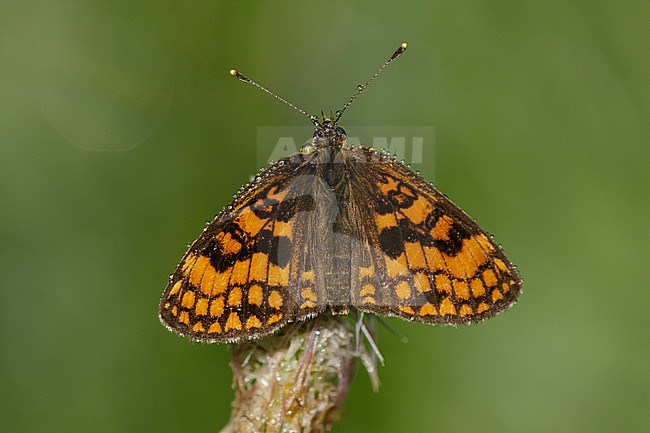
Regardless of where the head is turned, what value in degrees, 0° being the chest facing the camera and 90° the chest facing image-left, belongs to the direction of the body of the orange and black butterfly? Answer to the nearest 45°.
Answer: approximately 180°
